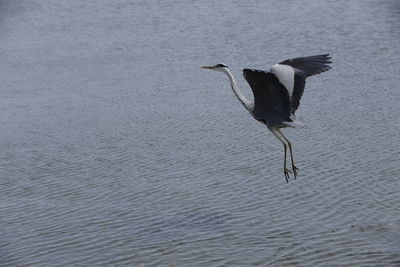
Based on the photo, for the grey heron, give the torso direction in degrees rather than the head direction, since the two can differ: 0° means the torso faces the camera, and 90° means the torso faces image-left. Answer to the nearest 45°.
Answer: approximately 90°
